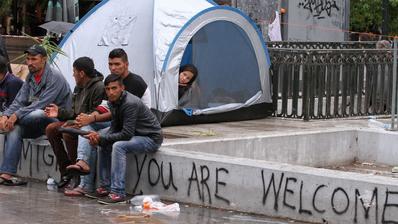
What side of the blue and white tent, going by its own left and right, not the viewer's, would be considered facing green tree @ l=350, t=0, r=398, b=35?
left

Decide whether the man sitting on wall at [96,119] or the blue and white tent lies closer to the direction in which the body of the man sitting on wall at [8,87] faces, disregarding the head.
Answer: the man sitting on wall

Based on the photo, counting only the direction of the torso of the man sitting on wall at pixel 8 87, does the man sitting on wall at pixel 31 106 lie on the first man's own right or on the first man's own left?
on the first man's own left

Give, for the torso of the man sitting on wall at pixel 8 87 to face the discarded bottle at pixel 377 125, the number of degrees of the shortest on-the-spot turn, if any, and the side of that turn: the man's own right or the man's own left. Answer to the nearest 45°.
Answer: approximately 135° to the man's own left

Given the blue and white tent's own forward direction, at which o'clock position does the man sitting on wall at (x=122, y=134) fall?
The man sitting on wall is roughly at 2 o'clock from the blue and white tent.

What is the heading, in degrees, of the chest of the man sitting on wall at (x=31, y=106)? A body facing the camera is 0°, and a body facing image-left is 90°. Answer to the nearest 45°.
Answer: approximately 45°
